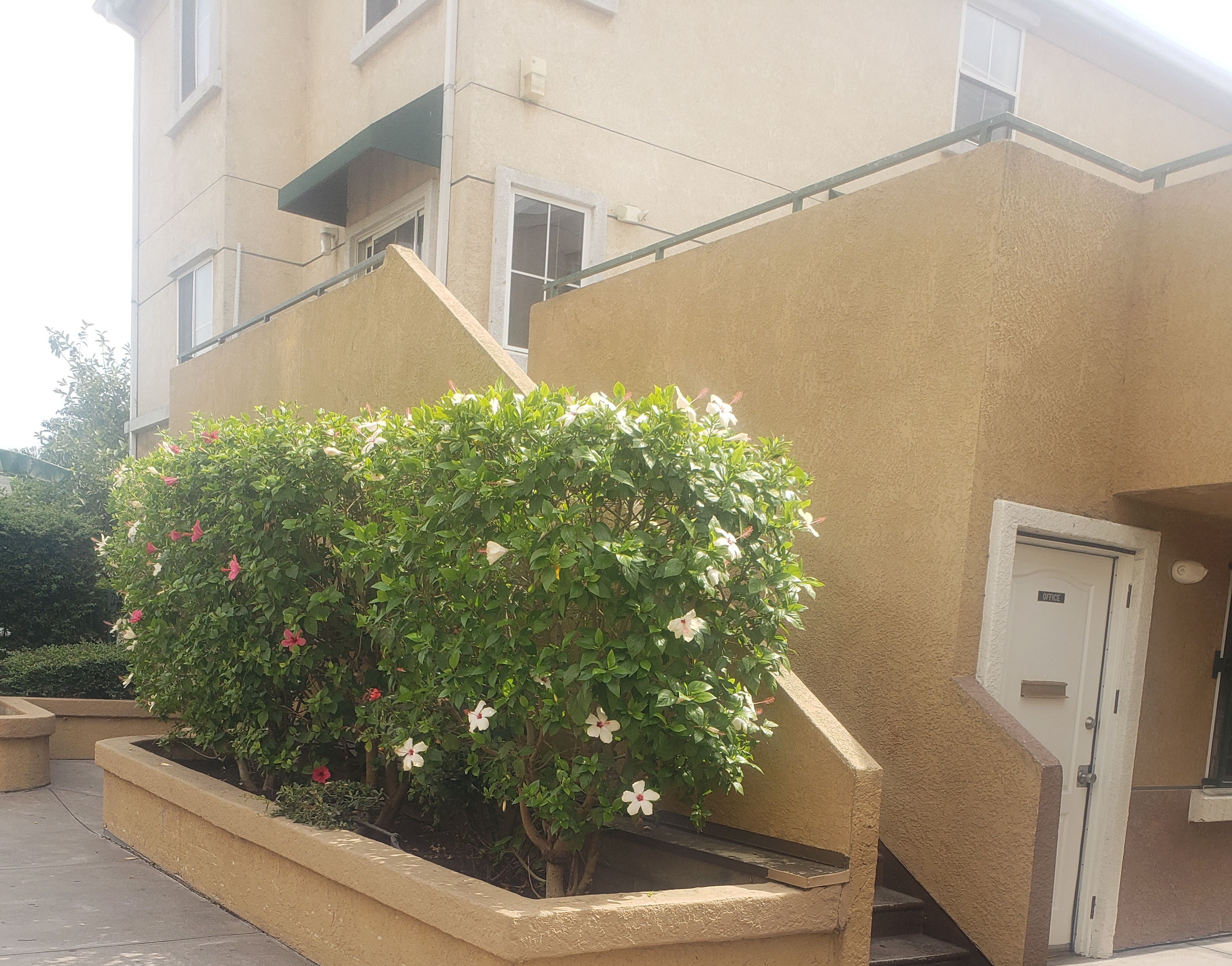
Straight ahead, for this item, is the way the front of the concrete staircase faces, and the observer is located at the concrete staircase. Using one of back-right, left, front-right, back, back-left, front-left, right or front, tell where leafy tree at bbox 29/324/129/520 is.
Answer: back-right

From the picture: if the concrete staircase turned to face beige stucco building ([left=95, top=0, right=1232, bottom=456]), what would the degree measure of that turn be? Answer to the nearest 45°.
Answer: approximately 135° to its right

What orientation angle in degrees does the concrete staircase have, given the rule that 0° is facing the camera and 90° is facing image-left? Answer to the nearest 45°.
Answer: approximately 0°

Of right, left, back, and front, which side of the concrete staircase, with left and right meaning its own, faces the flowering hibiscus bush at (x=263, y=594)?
right

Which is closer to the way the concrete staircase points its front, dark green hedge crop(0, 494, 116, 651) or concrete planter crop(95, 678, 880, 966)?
the concrete planter

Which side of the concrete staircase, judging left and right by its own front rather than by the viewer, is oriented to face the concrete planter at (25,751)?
right

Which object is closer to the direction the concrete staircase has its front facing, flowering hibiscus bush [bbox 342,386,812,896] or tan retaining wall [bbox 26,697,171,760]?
the flowering hibiscus bush

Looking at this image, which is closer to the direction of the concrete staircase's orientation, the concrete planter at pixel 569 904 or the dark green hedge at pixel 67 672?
the concrete planter

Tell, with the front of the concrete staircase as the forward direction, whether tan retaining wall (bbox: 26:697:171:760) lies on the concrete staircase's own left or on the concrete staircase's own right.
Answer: on the concrete staircase's own right
